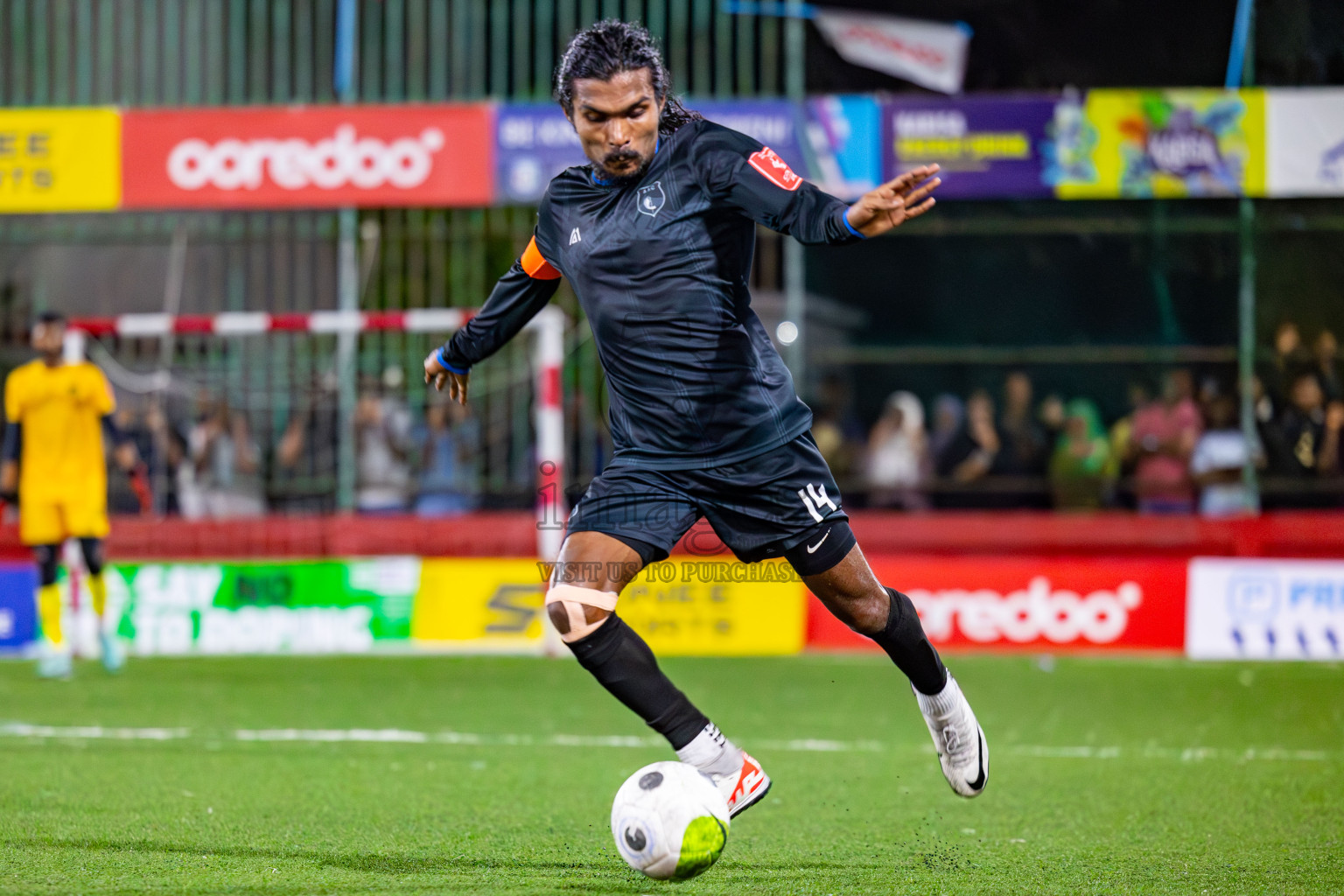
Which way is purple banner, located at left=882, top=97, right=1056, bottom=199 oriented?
toward the camera

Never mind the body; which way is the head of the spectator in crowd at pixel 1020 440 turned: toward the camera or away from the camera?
toward the camera

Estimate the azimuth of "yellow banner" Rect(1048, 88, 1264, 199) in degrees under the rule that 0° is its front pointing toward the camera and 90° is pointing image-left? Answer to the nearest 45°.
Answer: approximately 0°

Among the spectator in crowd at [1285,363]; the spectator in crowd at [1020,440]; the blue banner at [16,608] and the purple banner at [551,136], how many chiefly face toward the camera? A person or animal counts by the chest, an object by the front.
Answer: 4

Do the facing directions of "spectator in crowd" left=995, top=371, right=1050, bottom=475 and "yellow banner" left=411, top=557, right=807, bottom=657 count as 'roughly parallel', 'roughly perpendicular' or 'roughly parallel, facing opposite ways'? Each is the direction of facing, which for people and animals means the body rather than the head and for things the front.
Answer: roughly parallel

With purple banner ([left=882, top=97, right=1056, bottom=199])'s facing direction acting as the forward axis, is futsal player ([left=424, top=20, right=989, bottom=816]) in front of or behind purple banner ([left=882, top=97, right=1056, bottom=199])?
in front

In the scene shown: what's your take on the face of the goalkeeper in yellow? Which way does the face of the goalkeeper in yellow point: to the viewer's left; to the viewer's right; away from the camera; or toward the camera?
toward the camera

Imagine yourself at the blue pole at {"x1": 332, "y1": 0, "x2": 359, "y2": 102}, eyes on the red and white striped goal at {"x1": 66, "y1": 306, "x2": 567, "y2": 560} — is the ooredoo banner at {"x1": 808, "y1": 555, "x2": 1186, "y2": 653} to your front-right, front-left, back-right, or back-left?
front-left

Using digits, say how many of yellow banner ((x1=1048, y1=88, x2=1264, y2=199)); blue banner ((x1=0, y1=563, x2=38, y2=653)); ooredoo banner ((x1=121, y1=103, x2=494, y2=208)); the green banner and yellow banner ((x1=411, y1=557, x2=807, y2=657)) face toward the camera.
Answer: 5

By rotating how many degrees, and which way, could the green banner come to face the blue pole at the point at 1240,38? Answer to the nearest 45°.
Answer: approximately 90° to its left

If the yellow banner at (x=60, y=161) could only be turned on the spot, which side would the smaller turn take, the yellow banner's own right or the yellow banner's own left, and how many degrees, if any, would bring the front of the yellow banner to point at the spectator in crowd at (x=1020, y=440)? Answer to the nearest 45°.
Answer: approximately 90° to the yellow banner's own left

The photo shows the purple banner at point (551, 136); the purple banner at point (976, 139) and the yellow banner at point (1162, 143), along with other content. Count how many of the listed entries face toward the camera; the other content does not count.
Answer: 3

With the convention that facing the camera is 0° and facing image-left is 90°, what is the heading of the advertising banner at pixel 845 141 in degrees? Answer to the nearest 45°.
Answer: approximately 0°

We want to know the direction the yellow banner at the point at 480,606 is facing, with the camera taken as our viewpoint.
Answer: facing the viewer

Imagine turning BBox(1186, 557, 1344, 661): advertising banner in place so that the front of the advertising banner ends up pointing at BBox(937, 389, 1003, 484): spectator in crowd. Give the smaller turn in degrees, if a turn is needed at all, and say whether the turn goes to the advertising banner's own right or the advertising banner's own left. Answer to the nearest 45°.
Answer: approximately 135° to the advertising banner's own right

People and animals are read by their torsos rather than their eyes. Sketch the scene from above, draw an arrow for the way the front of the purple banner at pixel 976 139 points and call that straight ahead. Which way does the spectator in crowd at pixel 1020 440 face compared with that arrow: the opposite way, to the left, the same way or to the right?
the same way

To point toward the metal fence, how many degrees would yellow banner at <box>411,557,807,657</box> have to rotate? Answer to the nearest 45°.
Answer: approximately 135° to its right

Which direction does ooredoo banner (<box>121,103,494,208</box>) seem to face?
toward the camera

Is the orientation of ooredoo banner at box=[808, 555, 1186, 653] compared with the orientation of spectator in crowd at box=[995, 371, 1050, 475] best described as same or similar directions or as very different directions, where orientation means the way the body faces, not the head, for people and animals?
same or similar directions
